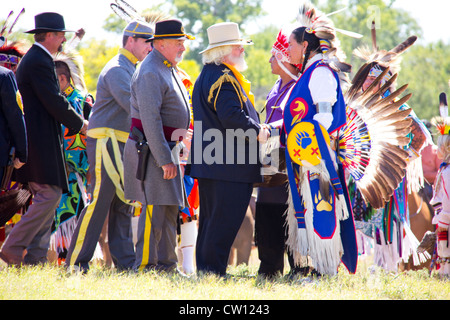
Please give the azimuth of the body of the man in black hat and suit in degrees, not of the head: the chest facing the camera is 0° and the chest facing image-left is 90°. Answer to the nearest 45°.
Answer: approximately 270°

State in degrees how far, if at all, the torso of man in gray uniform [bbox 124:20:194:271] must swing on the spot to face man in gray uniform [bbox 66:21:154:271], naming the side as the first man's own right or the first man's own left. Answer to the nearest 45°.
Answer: approximately 135° to the first man's own left

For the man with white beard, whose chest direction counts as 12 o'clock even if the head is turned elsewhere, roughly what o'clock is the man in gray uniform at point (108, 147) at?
The man in gray uniform is roughly at 7 o'clock from the man with white beard.

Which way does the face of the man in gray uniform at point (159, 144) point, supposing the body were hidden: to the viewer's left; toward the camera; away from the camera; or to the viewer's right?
to the viewer's right

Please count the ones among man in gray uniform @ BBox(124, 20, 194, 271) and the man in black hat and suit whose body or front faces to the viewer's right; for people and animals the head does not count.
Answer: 2

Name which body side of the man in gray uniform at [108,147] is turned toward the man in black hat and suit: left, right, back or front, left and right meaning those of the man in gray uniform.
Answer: back

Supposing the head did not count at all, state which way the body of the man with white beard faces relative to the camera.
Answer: to the viewer's right

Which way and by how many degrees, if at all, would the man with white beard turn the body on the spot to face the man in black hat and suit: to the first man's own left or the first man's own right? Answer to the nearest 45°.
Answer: approximately 180°

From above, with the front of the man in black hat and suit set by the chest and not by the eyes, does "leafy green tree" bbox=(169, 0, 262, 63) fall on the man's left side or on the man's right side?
on the man's left side

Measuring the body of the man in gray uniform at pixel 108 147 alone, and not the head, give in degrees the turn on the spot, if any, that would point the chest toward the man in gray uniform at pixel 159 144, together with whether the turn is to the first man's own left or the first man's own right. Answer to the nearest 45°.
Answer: approximately 45° to the first man's own right

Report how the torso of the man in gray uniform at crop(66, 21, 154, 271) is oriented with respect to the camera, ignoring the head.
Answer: to the viewer's right

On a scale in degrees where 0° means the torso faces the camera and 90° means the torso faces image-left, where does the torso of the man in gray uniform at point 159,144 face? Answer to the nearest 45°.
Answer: approximately 270°
